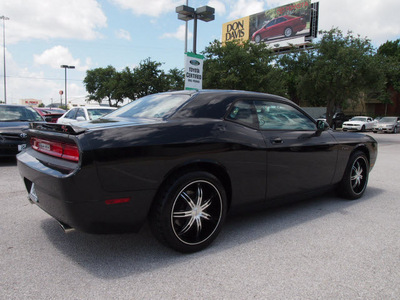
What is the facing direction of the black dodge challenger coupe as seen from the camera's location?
facing away from the viewer and to the right of the viewer

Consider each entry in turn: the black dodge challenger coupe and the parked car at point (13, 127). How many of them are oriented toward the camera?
1

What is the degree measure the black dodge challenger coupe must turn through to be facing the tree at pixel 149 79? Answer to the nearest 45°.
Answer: approximately 45° to its left

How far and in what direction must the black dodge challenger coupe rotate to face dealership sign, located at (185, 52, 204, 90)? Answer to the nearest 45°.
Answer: approximately 45° to its left

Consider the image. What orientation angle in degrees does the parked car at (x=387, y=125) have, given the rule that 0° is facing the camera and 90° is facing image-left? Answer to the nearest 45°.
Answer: approximately 45°

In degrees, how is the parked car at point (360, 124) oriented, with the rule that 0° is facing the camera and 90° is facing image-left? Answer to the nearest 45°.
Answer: approximately 45°
